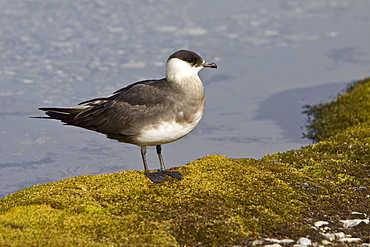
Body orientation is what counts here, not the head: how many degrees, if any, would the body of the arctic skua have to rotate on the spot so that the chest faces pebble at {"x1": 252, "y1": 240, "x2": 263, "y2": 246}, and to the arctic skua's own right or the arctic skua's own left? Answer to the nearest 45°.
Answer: approximately 90° to the arctic skua's own right

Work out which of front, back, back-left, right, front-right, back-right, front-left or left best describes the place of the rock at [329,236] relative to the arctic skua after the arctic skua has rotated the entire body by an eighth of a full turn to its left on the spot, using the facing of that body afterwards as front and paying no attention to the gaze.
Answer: right

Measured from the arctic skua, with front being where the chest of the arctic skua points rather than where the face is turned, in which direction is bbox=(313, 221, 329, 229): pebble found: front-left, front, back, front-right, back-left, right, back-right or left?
front-right

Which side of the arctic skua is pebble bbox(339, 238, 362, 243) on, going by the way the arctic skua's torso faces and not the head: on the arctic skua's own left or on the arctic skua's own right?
on the arctic skua's own right

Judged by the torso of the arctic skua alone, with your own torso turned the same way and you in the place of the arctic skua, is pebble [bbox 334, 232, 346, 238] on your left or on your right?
on your right

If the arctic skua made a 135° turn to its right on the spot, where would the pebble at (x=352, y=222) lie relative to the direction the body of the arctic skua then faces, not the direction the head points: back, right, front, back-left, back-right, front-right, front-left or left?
left

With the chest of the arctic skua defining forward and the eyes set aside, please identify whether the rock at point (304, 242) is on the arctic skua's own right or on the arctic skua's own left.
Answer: on the arctic skua's own right

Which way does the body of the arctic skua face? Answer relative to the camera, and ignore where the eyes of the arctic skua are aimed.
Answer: to the viewer's right
